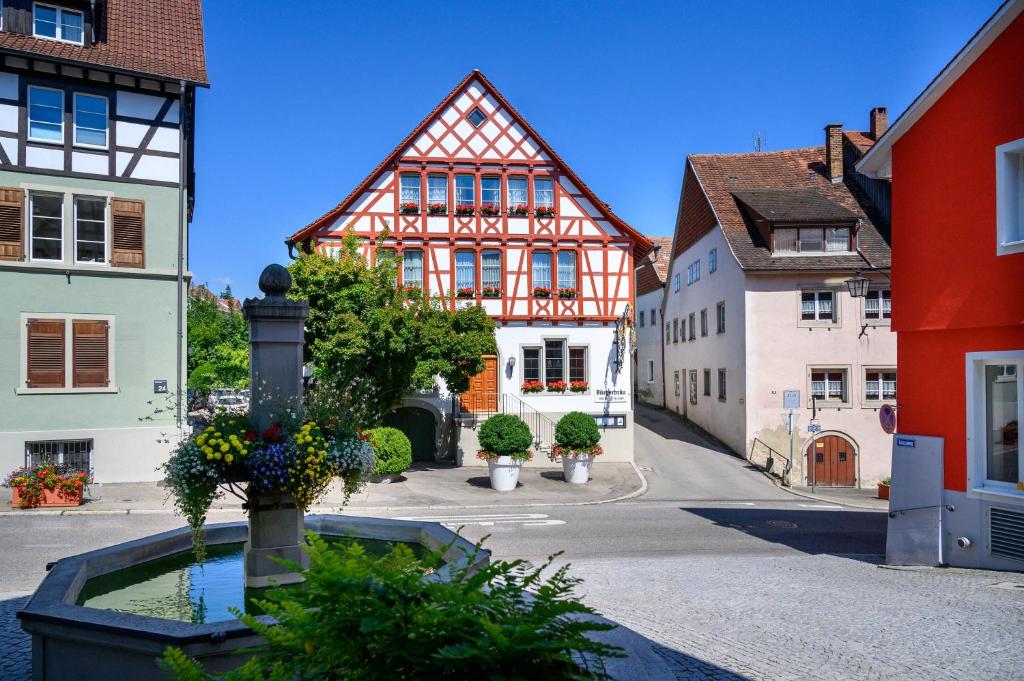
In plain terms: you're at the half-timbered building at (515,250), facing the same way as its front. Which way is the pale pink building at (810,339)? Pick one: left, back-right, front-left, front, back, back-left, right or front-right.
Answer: left

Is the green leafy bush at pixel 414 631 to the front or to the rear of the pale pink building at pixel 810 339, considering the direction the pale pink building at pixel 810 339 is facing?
to the front

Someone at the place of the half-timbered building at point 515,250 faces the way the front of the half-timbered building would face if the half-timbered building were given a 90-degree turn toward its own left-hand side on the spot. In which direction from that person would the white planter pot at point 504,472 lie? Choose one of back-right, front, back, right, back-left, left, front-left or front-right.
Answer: right

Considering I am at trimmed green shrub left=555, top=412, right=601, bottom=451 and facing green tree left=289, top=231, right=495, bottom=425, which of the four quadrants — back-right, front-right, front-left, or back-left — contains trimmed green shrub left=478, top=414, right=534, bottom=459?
front-left

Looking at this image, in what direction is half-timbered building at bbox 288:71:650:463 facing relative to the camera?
toward the camera

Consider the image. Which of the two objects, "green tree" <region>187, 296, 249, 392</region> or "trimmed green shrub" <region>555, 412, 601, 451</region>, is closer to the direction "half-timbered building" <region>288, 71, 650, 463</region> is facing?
the trimmed green shrub

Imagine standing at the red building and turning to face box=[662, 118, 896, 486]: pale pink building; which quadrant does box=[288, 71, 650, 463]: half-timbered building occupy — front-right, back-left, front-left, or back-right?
front-left

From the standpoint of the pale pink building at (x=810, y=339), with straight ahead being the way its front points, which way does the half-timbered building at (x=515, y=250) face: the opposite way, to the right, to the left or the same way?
the same way

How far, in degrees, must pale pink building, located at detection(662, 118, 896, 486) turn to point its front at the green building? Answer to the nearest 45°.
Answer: approximately 45° to its right

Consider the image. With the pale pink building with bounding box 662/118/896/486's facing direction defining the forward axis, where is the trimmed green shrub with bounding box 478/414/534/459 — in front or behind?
in front

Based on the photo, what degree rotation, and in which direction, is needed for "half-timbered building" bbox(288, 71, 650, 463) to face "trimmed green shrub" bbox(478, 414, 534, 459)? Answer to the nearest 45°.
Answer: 0° — it already faces it

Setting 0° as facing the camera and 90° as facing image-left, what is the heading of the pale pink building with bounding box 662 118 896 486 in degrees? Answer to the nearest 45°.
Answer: approximately 0°

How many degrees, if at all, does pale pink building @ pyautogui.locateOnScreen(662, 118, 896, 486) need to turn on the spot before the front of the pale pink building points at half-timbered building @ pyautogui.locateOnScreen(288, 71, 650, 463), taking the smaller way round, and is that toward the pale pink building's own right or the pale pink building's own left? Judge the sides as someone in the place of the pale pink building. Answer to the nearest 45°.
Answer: approximately 45° to the pale pink building's own right
